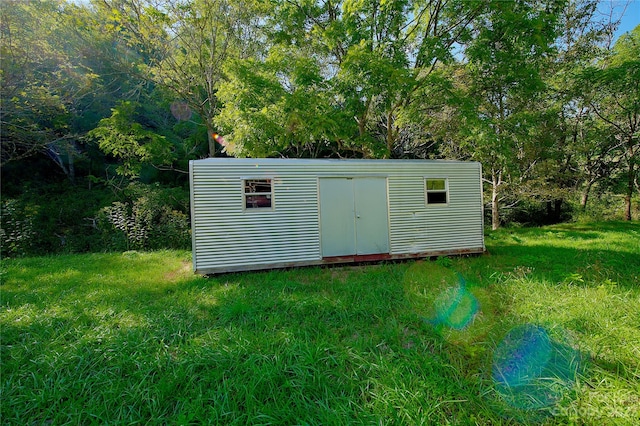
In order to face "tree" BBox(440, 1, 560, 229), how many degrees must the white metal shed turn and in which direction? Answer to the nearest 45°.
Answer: approximately 135° to its left

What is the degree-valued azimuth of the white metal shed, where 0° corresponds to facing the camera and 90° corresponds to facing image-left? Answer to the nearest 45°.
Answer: approximately 0°

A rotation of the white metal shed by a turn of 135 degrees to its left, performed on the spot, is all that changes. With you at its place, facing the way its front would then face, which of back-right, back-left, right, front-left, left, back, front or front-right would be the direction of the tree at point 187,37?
left

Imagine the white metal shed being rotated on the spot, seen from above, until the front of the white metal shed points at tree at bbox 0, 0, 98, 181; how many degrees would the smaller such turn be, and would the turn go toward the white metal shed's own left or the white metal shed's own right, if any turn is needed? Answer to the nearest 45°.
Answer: approximately 90° to the white metal shed's own right

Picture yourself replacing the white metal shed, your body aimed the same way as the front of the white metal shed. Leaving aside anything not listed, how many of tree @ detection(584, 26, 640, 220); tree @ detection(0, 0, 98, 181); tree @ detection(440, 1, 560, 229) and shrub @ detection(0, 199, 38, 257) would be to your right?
2

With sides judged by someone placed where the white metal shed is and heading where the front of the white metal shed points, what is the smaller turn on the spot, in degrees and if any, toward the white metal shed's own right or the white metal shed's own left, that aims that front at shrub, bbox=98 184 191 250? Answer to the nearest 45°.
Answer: approximately 135° to the white metal shed's own right

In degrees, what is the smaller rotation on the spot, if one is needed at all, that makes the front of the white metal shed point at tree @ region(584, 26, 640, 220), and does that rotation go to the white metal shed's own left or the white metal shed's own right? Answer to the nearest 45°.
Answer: approximately 135° to the white metal shed's own left
